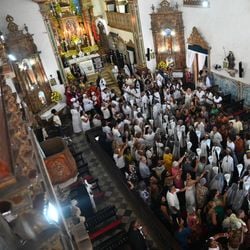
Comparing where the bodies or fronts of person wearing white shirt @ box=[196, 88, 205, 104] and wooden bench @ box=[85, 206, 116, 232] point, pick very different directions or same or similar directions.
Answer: very different directions

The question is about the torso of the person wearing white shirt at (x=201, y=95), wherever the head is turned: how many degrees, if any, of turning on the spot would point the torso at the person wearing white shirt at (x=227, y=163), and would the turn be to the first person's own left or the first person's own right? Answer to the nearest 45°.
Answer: approximately 90° to the first person's own left

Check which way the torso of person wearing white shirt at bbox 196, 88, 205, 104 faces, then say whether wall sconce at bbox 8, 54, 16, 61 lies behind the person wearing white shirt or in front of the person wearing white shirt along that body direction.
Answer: in front

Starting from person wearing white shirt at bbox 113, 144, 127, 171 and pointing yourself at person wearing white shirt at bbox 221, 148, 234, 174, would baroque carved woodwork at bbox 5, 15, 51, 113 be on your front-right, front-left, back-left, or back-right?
back-left

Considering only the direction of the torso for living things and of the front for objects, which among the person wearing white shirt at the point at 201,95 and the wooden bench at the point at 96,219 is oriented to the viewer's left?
the person wearing white shirt

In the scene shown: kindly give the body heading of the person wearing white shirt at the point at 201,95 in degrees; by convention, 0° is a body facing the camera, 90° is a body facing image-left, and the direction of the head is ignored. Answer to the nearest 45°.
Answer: approximately 90°

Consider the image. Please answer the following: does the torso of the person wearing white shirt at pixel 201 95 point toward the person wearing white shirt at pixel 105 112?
yes
